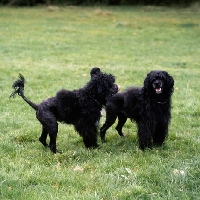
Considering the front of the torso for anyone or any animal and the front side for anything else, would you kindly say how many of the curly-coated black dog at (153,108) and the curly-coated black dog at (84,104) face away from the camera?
0

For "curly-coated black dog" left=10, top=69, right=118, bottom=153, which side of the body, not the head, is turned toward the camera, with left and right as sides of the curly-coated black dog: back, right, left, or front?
right

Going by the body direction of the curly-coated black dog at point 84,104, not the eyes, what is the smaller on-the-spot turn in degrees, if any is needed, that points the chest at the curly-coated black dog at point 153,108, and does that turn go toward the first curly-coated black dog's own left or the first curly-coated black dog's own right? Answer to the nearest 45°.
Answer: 0° — it already faces it

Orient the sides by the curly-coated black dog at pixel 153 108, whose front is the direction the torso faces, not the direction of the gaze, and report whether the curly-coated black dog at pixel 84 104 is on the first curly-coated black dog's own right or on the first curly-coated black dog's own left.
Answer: on the first curly-coated black dog's own right
